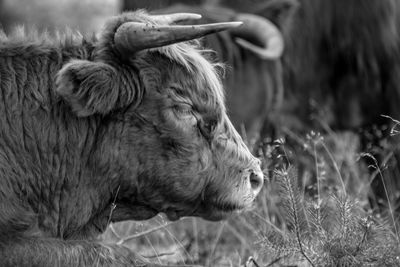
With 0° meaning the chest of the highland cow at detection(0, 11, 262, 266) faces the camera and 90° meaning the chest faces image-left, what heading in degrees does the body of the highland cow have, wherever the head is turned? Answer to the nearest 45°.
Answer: approximately 270°
